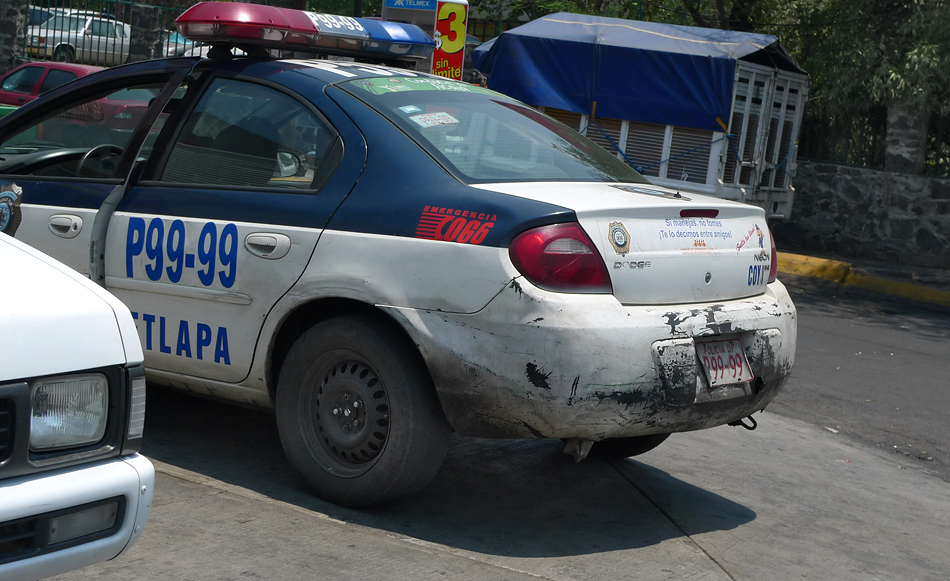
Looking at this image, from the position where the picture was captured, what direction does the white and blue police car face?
facing away from the viewer and to the left of the viewer

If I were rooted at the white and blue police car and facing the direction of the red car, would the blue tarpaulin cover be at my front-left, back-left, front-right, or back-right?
front-right

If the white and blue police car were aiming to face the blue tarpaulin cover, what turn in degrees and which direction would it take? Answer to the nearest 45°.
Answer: approximately 45° to its right

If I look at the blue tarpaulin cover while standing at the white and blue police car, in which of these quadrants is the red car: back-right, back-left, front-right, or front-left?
front-left

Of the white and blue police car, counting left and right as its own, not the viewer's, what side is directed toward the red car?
front

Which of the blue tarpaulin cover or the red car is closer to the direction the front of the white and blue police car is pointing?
the red car

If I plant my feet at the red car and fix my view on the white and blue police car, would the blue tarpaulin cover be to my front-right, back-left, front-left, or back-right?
front-left
